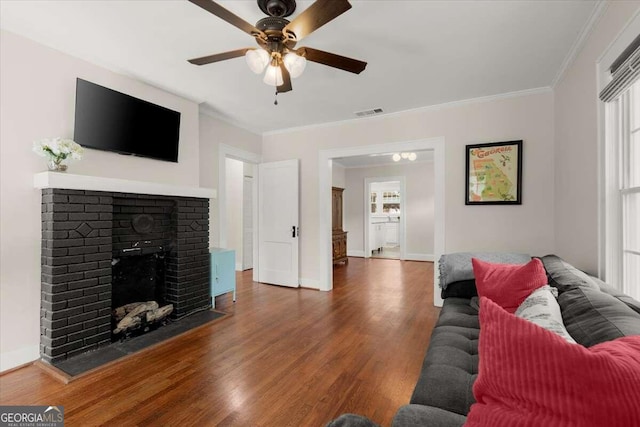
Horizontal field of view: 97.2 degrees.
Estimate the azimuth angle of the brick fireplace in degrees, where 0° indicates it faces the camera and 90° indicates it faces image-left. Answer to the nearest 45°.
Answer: approximately 315°

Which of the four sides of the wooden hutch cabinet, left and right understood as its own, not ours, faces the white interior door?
right

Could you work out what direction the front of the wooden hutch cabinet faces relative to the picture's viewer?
facing the viewer and to the right of the viewer

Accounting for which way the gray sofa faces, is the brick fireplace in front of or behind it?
in front

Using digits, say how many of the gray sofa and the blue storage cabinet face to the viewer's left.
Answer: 1

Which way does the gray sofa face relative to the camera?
to the viewer's left

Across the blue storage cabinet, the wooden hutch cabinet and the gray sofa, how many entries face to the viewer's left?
1

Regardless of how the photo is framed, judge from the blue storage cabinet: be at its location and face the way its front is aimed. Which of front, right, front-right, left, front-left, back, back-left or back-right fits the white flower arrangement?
right

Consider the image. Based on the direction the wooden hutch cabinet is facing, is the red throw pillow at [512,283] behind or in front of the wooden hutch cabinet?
in front

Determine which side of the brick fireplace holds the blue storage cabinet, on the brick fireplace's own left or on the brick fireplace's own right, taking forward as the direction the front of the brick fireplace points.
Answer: on the brick fireplace's own left

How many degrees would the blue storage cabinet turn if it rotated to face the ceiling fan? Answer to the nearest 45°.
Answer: approximately 45° to its right

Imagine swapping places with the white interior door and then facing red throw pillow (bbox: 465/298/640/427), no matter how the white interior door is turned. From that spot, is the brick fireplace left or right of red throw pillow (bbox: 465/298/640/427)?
right
